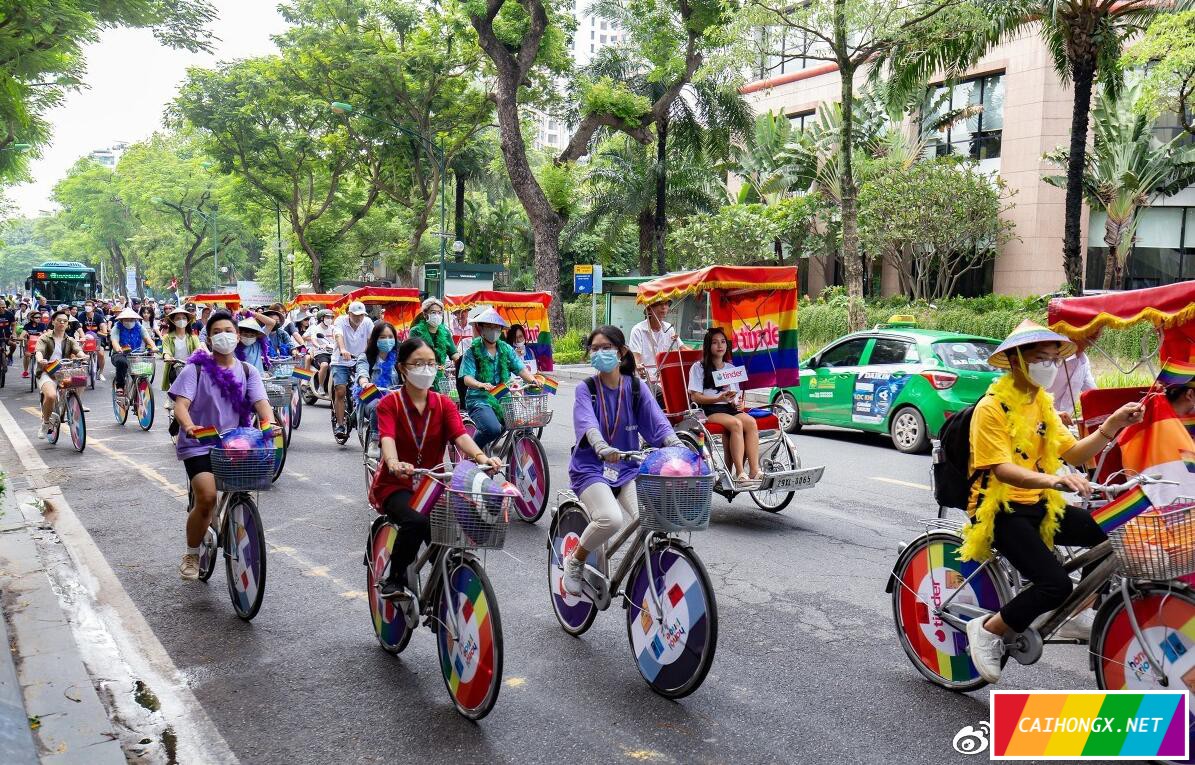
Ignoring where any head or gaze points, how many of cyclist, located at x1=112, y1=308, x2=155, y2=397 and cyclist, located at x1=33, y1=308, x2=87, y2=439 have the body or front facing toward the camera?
2

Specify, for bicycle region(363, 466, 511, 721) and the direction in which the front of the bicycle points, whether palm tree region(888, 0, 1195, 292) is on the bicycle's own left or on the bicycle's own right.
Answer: on the bicycle's own left

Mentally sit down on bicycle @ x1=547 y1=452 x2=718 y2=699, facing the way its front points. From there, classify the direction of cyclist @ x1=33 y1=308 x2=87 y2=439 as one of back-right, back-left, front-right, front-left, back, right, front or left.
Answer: back

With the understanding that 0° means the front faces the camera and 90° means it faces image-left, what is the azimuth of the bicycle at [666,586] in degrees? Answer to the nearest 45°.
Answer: approximately 315°

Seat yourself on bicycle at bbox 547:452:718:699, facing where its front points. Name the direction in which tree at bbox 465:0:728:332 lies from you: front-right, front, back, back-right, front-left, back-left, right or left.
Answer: back-left

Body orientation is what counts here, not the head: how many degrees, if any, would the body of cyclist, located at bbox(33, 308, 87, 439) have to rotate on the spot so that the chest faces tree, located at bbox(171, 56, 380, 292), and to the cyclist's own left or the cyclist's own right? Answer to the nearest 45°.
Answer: approximately 180°

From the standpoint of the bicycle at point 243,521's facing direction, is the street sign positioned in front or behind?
behind

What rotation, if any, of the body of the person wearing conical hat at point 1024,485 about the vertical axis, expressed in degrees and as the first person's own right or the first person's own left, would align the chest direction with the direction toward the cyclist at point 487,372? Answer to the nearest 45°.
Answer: approximately 180°
